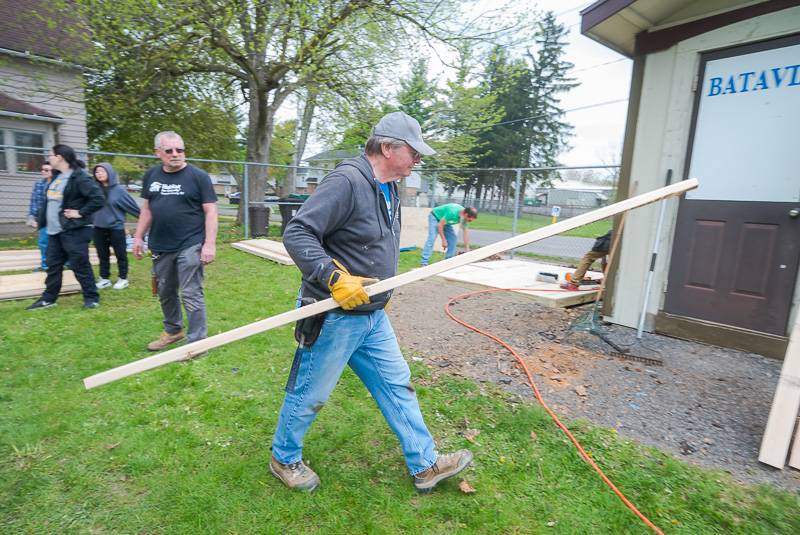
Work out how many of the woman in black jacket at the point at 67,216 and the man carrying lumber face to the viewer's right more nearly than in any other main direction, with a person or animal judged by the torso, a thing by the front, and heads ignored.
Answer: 1

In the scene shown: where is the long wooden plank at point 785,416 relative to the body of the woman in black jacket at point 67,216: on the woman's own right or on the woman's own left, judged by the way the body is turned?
on the woman's own left

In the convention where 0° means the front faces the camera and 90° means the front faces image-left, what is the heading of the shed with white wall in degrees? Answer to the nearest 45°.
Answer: approximately 45°

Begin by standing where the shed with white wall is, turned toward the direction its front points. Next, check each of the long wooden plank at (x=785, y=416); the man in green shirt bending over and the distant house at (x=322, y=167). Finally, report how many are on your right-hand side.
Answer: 2

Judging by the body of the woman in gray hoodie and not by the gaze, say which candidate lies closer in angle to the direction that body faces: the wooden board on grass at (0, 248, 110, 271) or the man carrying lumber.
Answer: the man carrying lumber

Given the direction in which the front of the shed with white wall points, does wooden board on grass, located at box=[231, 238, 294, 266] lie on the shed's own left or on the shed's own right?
on the shed's own right

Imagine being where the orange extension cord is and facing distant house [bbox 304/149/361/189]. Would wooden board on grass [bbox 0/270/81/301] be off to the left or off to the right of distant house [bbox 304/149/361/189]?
left

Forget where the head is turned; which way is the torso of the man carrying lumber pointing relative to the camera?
to the viewer's right

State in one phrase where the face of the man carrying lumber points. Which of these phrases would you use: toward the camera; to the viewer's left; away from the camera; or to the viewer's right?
to the viewer's right
